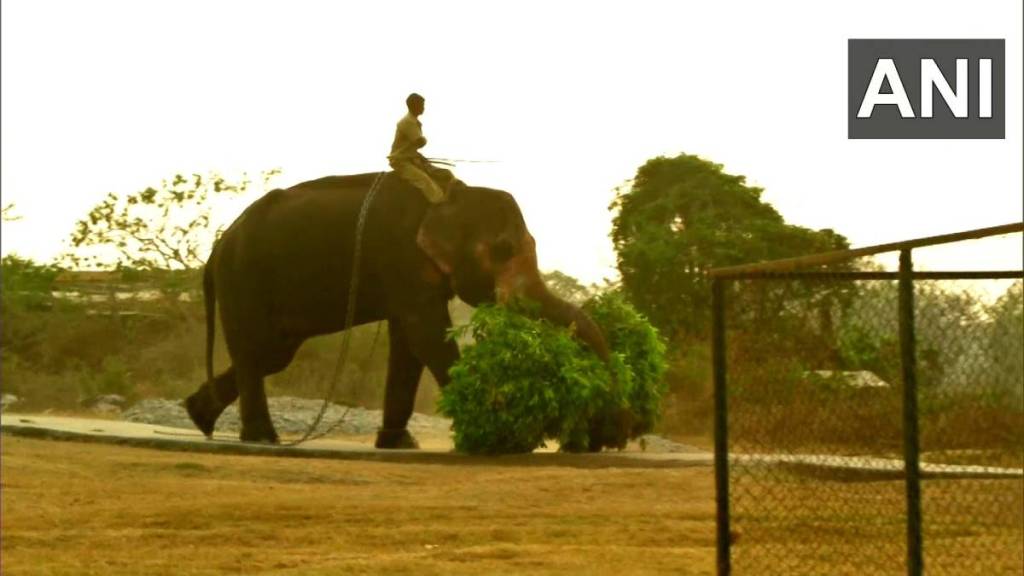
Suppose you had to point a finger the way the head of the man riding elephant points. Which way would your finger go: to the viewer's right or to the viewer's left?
to the viewer's right

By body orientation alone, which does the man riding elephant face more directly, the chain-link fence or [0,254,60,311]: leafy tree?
the chain-link fence

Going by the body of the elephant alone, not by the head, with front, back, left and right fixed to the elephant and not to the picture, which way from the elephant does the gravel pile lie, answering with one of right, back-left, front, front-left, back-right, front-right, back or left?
left

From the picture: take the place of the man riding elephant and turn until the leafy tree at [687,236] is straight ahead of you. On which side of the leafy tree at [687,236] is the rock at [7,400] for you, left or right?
left

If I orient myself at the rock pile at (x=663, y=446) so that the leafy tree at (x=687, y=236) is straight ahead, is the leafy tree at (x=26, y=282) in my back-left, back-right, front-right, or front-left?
front-left

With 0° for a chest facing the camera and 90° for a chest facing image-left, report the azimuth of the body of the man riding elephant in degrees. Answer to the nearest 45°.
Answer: approximately 270°

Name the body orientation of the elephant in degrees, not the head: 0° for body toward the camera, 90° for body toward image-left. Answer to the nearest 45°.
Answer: approximately 270°
